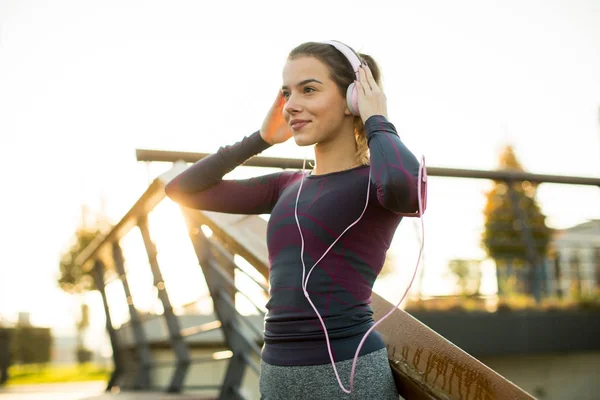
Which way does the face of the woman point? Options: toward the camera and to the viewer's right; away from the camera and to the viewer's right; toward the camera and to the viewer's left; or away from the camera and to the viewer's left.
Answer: toward the camera and to the viewer's left

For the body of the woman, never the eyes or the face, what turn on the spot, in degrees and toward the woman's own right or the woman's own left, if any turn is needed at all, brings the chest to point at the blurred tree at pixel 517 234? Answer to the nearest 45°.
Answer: approximately 180°

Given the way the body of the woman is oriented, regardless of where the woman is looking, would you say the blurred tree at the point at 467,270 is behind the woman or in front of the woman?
behind

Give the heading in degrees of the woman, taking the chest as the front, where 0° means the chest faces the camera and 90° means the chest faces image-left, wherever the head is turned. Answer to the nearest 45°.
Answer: approximately 45°

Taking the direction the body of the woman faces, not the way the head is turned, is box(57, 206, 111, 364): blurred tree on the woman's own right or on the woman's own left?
on the woman's own right

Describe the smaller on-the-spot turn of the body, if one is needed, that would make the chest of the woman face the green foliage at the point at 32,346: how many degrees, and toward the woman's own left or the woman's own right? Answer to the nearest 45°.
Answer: approximately 90° to the woman's own right

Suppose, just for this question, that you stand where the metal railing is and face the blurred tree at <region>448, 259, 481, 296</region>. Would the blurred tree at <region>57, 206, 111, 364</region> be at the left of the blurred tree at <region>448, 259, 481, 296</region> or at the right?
left
